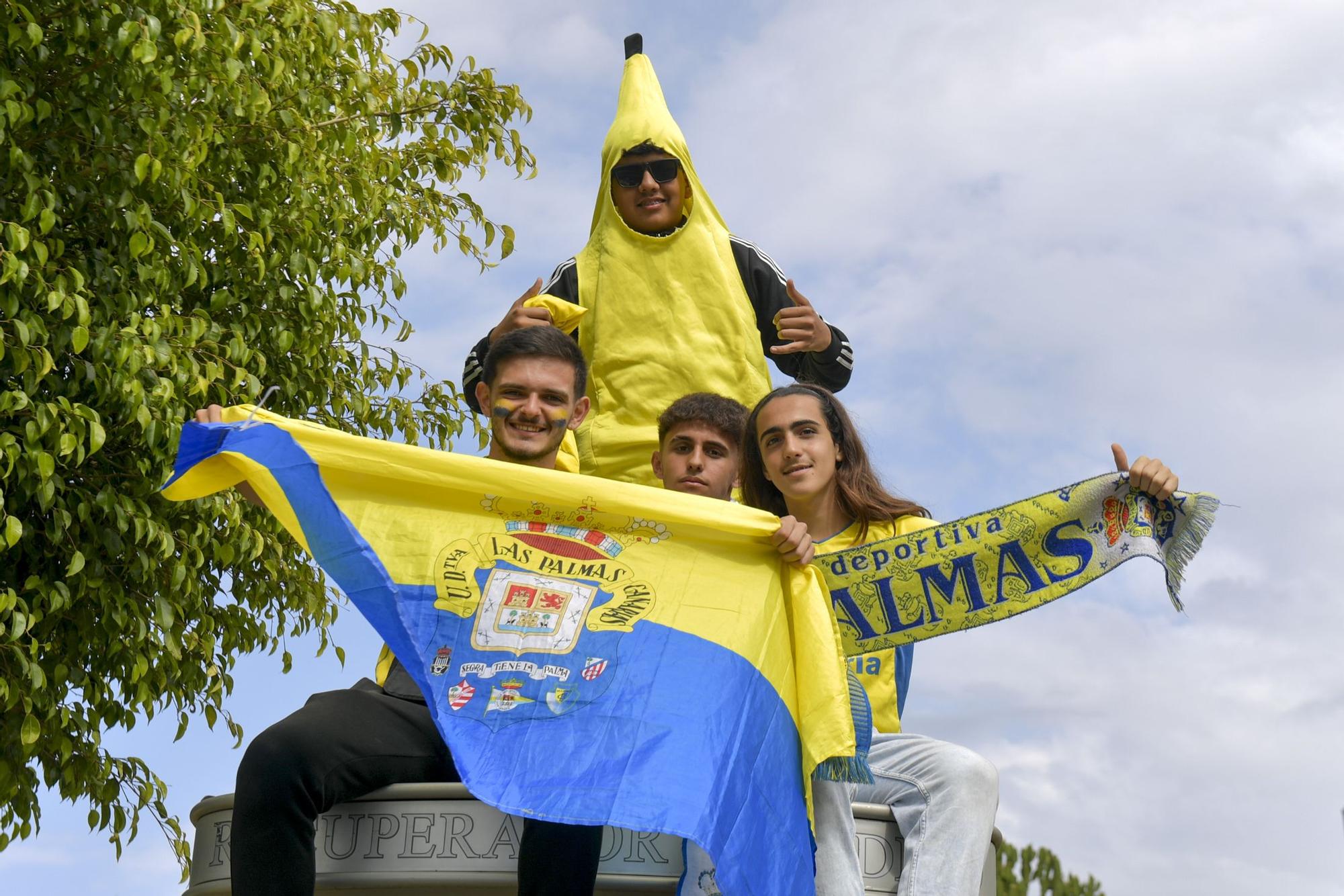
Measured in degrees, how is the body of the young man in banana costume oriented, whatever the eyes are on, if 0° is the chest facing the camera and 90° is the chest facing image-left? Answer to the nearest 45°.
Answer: approximately 0°

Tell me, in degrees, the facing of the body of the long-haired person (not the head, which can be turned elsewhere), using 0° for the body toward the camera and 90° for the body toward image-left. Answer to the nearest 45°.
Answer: approximately 0°

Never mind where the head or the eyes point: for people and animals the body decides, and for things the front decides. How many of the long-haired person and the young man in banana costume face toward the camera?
2

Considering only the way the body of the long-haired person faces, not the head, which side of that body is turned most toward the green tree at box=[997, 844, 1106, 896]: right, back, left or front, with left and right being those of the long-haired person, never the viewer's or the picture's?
back

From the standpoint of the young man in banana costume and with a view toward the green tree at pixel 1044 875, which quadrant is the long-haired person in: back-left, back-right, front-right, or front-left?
back-right

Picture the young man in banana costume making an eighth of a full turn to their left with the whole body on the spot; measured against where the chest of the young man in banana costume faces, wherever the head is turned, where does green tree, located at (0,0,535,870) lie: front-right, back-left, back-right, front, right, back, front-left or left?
back

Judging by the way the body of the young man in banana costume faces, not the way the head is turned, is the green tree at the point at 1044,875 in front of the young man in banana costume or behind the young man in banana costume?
behind

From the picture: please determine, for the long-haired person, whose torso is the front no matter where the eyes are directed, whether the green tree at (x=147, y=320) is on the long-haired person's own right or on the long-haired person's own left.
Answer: on the long-haired person's own right
